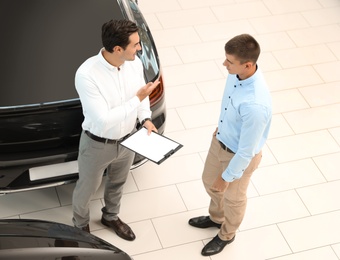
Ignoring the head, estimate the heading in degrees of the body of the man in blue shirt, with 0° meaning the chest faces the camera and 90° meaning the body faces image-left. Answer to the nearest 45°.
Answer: approximately 45°

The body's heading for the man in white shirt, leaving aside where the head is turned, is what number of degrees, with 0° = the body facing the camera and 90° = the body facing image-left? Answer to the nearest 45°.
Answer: approximately 315°

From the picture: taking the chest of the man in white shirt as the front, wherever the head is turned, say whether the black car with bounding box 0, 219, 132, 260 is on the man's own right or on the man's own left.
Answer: on the man's own right

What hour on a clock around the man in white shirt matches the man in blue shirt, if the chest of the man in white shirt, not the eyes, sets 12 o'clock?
The man in blue shirt is roughly at 11 o'clock from the man in white shirt.

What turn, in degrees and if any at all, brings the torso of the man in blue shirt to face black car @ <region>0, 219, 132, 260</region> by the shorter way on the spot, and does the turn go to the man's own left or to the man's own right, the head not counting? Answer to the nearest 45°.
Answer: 0° — they already face it
